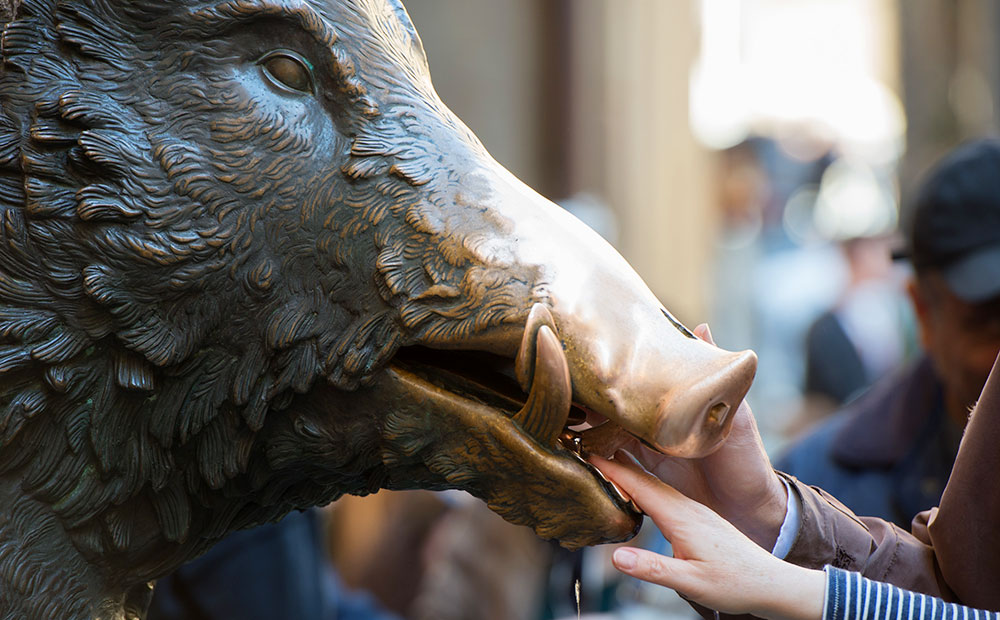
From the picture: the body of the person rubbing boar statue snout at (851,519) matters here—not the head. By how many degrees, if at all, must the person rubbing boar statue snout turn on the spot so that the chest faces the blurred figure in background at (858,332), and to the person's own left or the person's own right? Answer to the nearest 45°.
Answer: approximately 90° to the person's own right

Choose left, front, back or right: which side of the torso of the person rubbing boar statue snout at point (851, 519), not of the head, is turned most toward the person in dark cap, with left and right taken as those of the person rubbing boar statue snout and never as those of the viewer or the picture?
right

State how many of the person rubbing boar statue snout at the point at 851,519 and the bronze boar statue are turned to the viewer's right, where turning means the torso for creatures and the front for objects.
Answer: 1

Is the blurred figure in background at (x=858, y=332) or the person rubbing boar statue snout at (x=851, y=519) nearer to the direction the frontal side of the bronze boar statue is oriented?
the person rubbing boar statue snout

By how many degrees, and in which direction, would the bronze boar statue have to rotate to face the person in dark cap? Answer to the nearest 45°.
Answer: approximately 45° to its left

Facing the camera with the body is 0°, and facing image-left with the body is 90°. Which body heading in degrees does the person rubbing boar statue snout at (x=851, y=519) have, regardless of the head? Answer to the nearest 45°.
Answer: approximately 90°

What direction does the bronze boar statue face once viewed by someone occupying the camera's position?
facing to the right of the viewer
